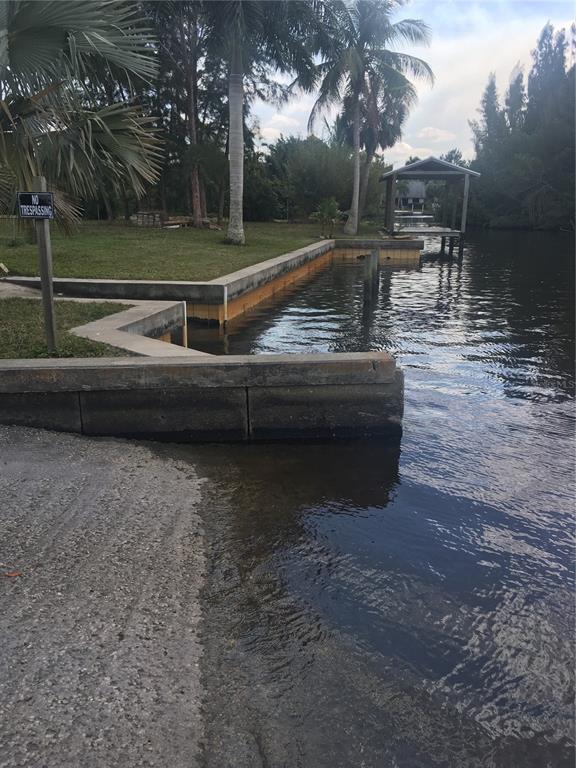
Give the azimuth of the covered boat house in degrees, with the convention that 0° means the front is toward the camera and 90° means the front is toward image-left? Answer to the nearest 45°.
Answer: approximately 0°

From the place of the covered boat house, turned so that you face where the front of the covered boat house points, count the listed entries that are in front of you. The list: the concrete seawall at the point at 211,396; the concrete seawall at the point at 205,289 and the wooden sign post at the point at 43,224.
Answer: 3

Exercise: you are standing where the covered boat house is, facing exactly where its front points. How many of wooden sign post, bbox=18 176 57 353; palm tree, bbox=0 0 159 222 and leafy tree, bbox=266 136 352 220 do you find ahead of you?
2

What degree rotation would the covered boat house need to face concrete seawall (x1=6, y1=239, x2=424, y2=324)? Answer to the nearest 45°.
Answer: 0° — it already faces it

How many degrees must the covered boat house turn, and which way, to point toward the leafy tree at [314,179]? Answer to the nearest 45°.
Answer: approximately 135° to its right

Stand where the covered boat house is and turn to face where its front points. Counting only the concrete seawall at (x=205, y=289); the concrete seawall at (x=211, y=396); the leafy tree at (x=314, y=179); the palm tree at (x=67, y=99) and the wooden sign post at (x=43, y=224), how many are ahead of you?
4

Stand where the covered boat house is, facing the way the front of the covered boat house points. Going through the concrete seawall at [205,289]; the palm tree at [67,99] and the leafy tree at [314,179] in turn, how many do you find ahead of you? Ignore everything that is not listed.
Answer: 2

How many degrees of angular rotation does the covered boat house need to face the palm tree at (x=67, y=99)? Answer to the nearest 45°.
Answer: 0° — it already faces it

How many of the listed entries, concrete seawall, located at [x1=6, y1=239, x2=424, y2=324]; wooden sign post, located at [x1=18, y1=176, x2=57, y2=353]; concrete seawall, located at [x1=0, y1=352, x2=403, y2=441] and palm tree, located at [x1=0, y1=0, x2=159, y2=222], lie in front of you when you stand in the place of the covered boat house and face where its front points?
4
